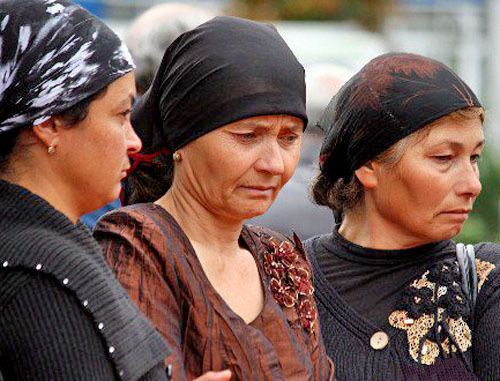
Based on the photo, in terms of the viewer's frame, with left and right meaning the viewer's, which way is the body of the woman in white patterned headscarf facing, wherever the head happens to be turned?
facing to the right of the viewer

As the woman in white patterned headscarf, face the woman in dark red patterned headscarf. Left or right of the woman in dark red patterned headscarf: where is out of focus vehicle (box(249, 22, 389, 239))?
left

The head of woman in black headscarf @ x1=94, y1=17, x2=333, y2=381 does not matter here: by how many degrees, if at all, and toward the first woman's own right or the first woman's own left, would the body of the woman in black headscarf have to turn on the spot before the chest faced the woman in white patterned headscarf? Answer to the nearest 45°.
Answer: approximately 90° to the first woman's own right

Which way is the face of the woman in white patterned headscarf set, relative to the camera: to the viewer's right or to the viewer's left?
to the viewer's right

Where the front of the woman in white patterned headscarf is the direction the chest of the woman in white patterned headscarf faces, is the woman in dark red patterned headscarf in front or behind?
in front

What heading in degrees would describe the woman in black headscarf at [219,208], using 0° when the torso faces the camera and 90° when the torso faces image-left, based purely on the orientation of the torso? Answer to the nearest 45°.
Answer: approximately 315°

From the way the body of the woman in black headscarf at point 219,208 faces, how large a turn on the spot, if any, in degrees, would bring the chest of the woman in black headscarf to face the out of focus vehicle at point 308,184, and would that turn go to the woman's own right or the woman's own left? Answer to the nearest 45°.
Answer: approximately 135° to the woman's own left

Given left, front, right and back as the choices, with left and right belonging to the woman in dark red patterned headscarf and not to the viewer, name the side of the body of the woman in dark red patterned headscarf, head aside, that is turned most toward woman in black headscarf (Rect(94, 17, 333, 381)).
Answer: right

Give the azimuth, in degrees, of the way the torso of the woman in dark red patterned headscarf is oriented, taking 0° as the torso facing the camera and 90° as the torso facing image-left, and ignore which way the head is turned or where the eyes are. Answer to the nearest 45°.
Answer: approximately 315°

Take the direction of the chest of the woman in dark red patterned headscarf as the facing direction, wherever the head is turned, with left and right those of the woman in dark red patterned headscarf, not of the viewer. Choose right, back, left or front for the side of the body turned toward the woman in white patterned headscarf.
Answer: right

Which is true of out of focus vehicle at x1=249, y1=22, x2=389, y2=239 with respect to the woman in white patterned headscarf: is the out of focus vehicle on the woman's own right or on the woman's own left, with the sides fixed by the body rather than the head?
on the woman's own left

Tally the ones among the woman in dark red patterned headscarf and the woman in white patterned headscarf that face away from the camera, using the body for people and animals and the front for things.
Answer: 0

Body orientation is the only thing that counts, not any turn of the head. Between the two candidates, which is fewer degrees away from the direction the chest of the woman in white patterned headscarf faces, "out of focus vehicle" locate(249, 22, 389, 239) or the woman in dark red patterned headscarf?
the woman in dark red patterned headscarf
